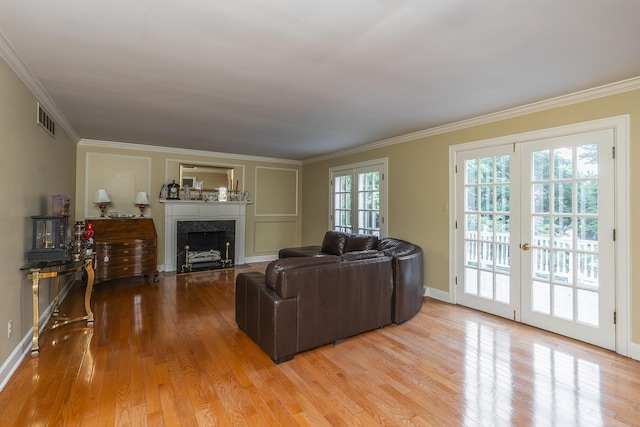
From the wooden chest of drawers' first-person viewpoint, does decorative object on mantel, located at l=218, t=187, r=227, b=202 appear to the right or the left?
on its left

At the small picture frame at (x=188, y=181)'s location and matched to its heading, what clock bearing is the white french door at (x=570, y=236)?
The white french door is roughly at 11 o'clock from the small picture frame.

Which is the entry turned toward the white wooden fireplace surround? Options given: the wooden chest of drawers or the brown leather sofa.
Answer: the brown leather sofa

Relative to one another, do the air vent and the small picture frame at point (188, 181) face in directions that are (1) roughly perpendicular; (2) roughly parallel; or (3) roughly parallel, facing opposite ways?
roughly perpendicular

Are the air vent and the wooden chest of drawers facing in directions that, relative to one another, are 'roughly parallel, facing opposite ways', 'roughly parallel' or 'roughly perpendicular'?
roughly perpendicular

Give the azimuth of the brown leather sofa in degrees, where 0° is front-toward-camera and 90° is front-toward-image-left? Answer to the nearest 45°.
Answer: approximately 135°

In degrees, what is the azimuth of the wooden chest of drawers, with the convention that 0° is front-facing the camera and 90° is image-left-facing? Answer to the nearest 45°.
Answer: approximately 0°

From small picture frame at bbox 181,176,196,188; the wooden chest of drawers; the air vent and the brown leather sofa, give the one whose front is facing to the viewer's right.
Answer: the air vent

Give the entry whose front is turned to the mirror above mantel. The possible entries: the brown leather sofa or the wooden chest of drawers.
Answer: the brown leather sofa

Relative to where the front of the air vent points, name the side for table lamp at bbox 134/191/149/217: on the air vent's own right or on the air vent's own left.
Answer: on the air vent's own left

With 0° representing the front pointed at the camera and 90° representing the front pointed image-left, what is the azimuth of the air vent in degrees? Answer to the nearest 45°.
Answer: approximately 270°

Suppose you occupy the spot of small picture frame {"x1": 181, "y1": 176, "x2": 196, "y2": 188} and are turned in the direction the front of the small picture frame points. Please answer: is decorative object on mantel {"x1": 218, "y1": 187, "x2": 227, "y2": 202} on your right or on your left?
on your left
